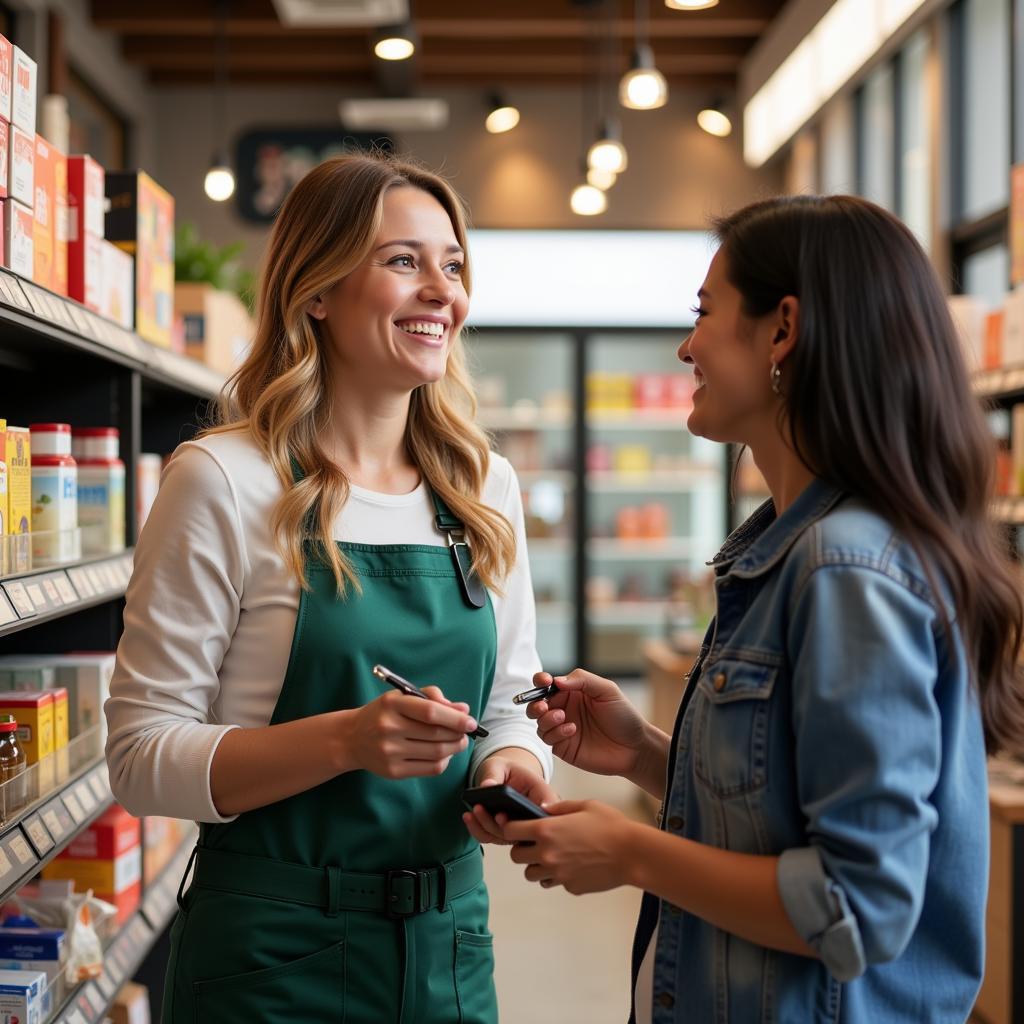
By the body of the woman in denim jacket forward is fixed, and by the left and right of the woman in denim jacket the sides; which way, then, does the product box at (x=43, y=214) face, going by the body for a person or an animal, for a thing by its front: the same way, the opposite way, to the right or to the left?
the opposite way

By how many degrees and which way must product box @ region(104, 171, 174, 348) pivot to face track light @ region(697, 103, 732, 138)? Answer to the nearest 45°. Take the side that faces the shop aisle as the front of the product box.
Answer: approximately 90° to its left

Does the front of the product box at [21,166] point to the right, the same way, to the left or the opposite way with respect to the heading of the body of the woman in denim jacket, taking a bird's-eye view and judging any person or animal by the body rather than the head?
the opposite way

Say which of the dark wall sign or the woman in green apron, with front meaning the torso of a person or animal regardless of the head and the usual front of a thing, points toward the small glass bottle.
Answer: the dark wall sign

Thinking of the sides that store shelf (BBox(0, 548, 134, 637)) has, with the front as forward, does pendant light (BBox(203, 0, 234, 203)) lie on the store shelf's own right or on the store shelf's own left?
on the store shelf's own left

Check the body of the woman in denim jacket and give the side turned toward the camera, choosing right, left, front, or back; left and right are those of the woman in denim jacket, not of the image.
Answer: left

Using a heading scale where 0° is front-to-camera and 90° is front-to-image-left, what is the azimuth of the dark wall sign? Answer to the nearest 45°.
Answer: approximately 0°

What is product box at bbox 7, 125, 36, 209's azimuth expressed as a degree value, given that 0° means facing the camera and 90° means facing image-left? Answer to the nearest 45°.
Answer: approximately 315°

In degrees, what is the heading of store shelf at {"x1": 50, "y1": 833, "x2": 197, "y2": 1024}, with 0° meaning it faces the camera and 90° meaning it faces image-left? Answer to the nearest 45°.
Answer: approximately 315°

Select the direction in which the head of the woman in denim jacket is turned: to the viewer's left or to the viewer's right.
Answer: to the viewer's left

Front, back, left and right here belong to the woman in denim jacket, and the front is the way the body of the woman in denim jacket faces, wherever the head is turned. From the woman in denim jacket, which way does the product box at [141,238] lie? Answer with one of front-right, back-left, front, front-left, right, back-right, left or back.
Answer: front-right
